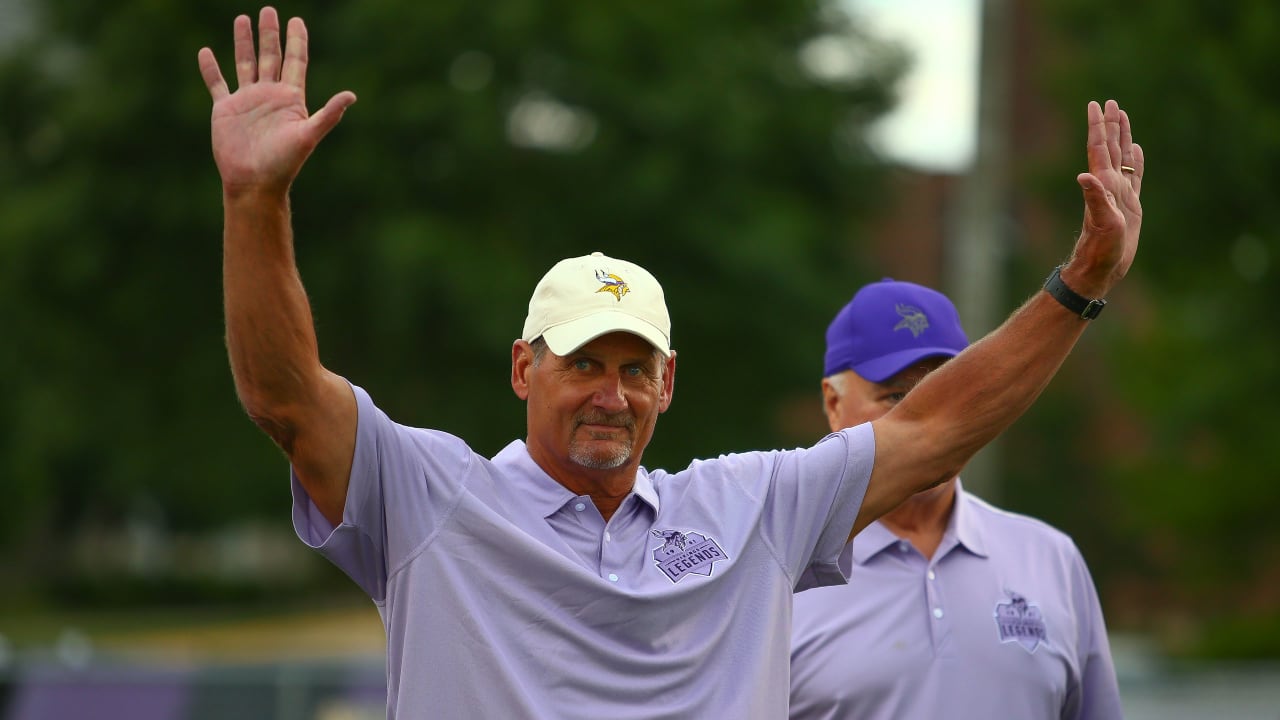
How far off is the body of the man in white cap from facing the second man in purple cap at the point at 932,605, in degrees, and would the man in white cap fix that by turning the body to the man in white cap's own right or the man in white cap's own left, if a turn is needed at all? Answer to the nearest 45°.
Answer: approximately 135° to the man in white cap's own left

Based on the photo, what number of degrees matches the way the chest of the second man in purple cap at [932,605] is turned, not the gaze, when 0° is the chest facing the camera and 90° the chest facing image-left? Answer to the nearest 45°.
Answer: approximately 0°

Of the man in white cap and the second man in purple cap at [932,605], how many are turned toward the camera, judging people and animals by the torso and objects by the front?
2

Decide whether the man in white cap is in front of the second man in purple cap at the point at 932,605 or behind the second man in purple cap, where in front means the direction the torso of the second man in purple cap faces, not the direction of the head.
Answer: in front

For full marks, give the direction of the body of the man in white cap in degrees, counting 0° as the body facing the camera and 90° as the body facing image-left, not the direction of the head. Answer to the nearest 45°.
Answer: approximately 0°
